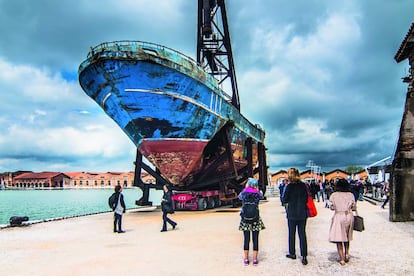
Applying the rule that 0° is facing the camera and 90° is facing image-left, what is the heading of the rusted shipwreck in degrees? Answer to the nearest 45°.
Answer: approximately 45°

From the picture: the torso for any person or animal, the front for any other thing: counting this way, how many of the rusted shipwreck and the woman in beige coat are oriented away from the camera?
1

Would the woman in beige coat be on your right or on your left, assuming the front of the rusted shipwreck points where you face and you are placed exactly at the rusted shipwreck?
on your left

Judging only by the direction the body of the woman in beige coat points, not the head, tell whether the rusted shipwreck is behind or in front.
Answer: in front

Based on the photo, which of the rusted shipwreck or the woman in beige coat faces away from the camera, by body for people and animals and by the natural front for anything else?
the woman in beige coat

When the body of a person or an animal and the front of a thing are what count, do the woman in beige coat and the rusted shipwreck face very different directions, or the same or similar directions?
very different directions

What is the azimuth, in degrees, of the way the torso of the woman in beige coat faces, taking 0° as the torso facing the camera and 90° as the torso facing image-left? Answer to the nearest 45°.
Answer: approximately 180°
